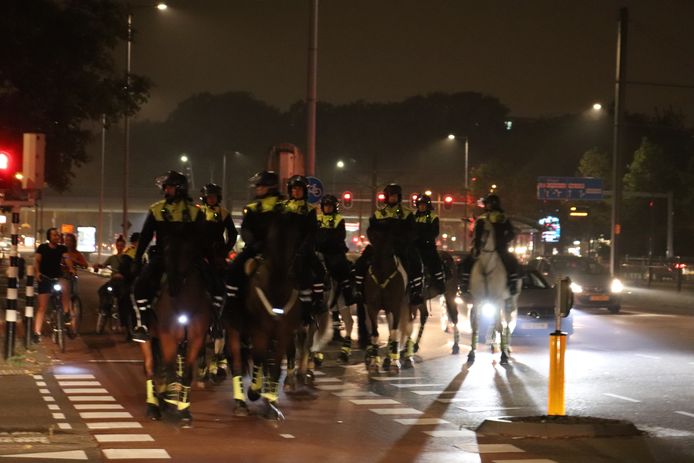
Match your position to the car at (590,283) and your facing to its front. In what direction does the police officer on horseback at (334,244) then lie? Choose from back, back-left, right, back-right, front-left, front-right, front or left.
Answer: front-right

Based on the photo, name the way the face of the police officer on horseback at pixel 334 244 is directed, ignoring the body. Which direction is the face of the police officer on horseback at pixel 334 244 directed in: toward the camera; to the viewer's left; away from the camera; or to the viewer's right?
toward the camera

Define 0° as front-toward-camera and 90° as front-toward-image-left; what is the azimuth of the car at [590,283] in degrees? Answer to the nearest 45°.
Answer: approximately 315°

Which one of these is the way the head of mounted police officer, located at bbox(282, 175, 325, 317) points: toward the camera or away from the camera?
toward the camera

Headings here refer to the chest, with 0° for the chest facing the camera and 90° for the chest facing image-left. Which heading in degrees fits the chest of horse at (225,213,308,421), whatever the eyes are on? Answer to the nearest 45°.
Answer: approximately 0°

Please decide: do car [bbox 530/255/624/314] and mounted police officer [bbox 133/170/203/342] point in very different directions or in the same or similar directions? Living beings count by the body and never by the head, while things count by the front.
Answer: same or similar directions

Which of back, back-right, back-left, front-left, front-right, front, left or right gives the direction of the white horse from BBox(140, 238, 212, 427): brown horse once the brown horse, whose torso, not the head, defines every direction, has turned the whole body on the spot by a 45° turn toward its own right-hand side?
back

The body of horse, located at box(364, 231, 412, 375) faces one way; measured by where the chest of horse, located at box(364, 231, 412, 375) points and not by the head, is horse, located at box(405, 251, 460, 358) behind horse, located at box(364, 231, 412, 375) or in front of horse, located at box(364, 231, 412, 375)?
behind

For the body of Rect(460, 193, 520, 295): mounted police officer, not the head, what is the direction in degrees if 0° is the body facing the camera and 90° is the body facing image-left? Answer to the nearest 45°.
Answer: approximately 0°

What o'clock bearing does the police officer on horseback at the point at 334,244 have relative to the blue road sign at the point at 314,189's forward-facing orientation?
The police officer on horseback is roughly at 12 o'clock from the blue road sign.

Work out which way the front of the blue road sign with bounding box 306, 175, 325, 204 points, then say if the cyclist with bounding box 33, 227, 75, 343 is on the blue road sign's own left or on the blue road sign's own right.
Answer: on the blue road sign's own right

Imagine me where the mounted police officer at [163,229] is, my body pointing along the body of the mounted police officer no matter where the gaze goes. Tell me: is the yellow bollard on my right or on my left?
on my left

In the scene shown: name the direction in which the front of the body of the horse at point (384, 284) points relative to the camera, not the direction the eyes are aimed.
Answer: toward the camera

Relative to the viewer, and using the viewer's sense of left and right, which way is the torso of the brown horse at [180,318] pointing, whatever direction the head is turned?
facing the viewer

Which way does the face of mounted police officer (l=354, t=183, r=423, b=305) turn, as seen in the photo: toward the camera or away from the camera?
toward the camera

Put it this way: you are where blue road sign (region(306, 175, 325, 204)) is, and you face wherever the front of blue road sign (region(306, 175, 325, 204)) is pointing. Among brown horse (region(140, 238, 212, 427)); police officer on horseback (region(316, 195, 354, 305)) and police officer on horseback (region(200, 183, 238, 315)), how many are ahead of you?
3

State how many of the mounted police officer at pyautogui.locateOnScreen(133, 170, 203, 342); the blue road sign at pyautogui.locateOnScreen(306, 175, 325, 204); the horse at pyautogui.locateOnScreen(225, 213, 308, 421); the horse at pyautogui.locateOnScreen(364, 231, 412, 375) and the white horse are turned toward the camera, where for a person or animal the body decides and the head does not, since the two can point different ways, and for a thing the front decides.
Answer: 5
